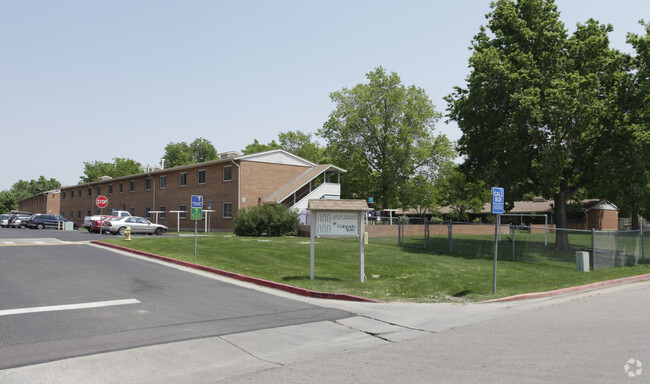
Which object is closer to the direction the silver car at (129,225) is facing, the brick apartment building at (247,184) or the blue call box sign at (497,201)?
the brick apartment building

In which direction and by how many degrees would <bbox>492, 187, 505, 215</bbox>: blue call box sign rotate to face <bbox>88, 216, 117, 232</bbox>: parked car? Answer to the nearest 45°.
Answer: approximately 135° to its right

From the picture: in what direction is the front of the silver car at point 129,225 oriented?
to the viewer's right

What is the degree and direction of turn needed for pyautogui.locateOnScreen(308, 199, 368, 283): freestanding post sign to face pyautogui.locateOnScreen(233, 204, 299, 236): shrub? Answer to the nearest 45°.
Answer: approximately 180°

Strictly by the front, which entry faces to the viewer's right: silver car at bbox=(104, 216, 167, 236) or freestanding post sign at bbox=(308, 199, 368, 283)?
the silver car

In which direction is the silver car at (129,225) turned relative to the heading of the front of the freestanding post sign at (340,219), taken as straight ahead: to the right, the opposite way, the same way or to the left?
to the left

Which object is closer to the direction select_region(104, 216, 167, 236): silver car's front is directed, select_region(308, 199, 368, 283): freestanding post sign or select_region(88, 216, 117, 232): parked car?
the freestanding post sign
